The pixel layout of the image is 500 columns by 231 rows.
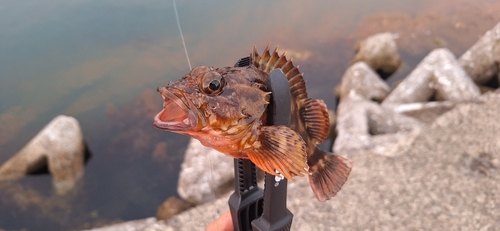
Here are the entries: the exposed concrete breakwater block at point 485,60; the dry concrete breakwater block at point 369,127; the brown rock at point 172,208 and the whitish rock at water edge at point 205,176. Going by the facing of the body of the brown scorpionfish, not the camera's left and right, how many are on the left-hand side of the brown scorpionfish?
0

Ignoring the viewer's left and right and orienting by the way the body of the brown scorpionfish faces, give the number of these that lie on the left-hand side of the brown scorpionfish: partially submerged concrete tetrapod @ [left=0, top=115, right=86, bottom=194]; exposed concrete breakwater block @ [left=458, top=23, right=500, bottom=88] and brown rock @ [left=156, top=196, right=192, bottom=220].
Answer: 0

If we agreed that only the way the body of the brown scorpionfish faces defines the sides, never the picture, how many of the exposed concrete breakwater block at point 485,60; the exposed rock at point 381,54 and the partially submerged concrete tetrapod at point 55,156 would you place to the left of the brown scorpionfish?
0

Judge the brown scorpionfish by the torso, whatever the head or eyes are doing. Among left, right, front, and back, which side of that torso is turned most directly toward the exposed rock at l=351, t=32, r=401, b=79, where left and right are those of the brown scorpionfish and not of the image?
right

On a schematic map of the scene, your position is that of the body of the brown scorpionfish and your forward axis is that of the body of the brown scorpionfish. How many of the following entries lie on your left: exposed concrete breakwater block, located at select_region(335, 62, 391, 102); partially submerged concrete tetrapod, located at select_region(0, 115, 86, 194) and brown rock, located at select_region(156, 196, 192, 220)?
0

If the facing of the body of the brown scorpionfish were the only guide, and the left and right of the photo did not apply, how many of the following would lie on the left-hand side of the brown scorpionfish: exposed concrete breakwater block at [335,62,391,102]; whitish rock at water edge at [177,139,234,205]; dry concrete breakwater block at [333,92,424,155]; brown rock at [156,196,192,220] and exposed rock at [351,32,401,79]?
0

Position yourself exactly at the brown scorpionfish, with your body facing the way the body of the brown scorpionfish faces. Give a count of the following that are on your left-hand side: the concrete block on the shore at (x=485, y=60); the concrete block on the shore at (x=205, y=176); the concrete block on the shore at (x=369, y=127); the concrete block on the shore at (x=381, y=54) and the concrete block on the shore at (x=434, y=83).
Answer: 0

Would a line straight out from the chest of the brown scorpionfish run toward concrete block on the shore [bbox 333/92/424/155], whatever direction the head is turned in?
no

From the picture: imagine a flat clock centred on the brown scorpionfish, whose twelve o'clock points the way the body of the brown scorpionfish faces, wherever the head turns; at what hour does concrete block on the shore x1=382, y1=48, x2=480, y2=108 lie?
The concrete block on the shore is roughly at 4 o'clock from the brown scorpionfish.

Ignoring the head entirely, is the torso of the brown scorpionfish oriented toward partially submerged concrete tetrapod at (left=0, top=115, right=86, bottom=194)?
no

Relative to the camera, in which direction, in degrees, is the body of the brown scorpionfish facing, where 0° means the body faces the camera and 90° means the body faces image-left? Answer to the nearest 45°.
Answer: approximately 90°

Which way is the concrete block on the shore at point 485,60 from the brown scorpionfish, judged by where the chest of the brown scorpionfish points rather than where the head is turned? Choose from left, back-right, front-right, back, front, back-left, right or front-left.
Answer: back-right

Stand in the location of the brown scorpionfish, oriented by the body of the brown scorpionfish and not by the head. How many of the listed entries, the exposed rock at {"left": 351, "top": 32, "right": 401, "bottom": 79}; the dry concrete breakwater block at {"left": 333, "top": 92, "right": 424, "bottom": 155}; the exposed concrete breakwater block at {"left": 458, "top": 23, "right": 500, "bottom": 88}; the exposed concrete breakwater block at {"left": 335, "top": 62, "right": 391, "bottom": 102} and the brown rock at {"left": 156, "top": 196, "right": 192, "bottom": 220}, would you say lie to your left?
0

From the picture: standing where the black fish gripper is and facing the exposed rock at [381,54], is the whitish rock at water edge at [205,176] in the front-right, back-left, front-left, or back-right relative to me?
front-left

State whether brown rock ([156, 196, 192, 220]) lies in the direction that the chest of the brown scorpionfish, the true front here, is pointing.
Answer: no

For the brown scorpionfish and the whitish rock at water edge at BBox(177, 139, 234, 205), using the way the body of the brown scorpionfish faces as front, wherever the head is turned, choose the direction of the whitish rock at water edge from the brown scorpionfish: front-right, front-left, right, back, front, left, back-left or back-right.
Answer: right
